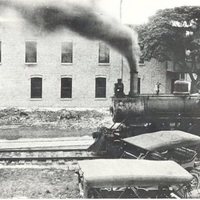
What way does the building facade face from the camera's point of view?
toward the camera

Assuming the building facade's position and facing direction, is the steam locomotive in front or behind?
in front

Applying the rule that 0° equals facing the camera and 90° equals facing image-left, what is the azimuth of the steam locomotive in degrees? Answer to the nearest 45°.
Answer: approximately 90°

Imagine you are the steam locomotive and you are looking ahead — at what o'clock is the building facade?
The building facade is roughly at 2 o'clock from the steam locomotive.

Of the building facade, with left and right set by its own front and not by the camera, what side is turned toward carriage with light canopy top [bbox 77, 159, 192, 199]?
front

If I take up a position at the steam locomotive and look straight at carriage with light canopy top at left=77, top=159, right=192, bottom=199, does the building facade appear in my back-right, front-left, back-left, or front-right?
back-right

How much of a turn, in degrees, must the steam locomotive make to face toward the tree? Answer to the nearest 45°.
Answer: approximately 90° to its right

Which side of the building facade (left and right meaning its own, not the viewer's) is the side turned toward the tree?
left

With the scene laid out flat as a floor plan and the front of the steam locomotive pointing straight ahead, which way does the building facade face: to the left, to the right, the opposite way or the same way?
to the left

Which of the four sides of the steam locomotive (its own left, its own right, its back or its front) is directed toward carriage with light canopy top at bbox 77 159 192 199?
left

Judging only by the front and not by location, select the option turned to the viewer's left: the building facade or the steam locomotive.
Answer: the steam locomotive

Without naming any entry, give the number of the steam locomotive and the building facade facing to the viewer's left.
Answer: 1

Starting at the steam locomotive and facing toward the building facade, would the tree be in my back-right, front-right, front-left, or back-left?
front-right

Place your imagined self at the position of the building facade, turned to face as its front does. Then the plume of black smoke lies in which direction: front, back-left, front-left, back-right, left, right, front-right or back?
front
